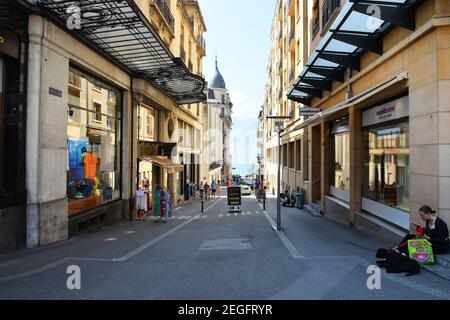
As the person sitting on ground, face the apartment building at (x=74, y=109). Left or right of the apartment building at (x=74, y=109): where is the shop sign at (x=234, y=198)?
right

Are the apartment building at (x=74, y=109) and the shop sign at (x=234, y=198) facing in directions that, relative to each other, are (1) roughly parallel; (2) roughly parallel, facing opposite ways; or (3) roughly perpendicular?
roughly perpendicular

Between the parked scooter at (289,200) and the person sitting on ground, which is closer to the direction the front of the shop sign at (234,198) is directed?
the person sitting on ground

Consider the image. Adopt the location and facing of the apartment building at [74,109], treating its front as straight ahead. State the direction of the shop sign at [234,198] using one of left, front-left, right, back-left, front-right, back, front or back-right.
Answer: left

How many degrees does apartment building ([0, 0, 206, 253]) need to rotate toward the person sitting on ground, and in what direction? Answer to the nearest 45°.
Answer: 0° — it already faces them

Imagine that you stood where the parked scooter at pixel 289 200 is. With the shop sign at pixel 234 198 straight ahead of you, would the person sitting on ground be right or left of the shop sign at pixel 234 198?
left

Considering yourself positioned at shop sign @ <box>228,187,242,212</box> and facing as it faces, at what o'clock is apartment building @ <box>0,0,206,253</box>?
The apartment building is roughly at 1 o'clock from the shop sign.

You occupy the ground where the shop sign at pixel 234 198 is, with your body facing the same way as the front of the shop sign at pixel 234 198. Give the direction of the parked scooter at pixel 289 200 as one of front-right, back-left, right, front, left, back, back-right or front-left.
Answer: back-left

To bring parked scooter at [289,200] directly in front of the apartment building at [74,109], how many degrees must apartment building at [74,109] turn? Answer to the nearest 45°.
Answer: approximately 90° to its left
